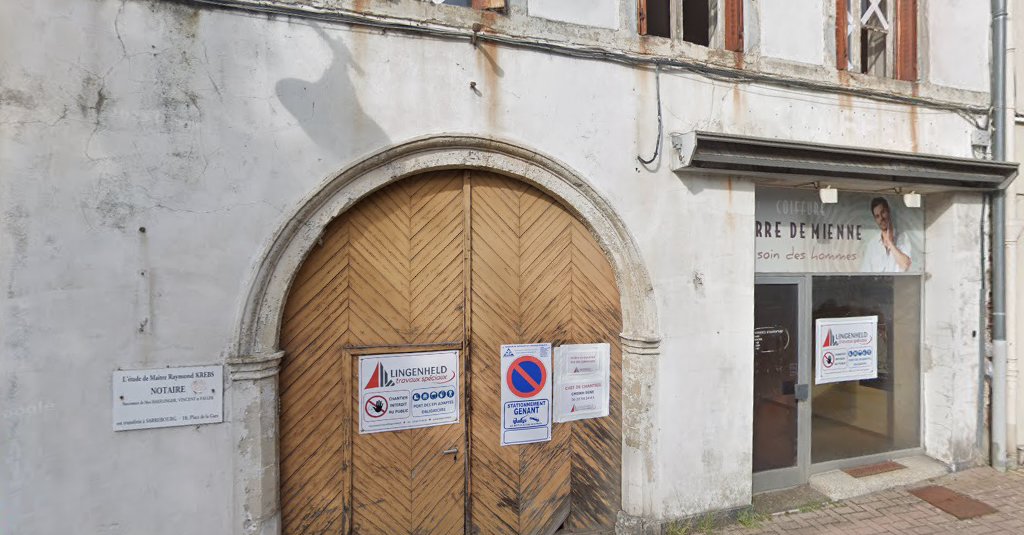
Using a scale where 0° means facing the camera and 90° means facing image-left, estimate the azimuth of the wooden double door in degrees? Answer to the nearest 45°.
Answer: approximately 0°

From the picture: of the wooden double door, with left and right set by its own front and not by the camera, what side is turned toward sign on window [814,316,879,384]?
left
